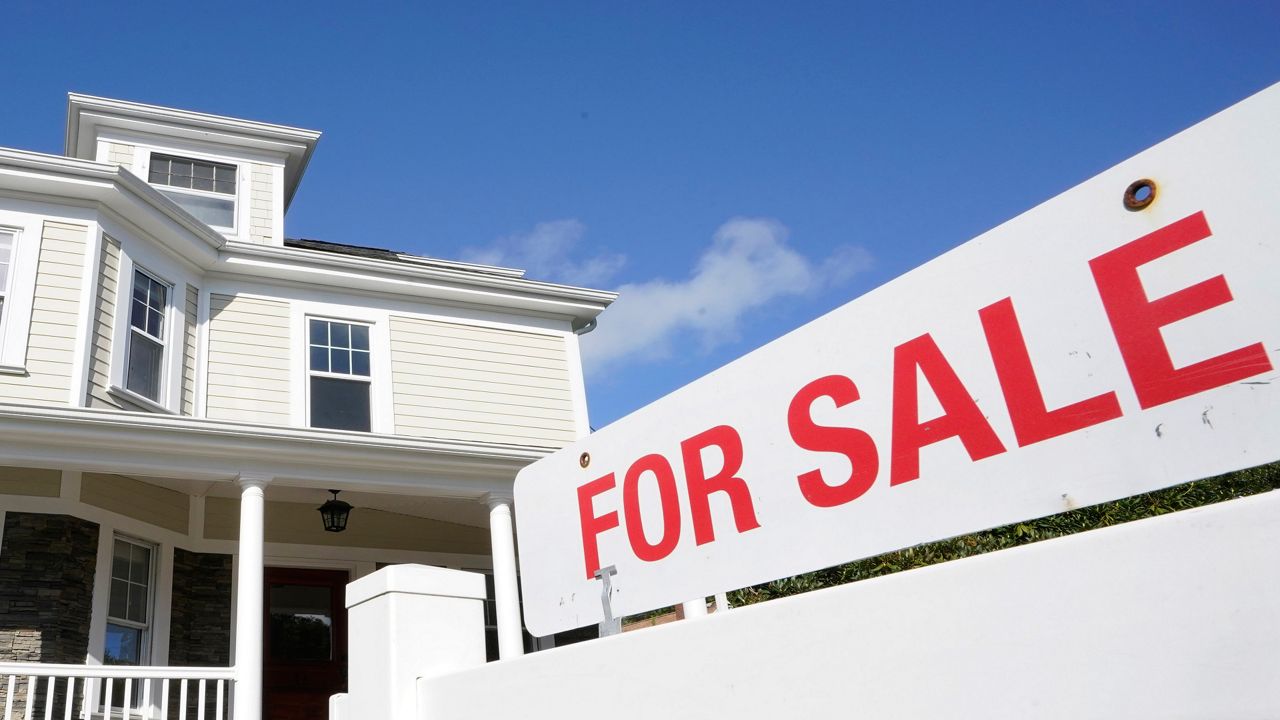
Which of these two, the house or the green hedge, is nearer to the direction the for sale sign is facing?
the house

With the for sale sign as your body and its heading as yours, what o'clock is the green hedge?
The green hedge is roughly at 5 o'clock from the for sale sign.

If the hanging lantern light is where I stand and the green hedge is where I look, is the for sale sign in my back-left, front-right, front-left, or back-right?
front-right

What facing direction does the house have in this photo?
toward the camera

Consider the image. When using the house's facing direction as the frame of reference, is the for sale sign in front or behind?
in front

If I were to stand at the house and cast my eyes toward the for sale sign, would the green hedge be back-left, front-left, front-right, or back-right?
front-left

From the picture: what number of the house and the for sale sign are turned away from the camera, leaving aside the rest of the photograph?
0

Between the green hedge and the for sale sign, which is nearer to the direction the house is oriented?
the for sale sign

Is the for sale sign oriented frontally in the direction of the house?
no
